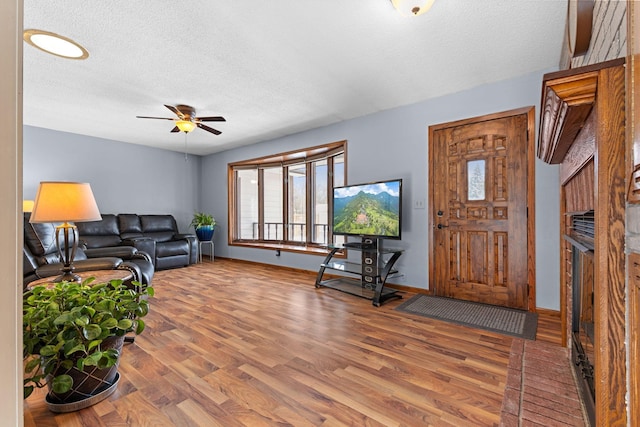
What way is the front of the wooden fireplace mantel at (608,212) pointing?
to the viewer's left

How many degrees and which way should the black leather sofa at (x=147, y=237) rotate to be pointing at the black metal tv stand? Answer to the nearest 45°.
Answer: approximately 45° to its left

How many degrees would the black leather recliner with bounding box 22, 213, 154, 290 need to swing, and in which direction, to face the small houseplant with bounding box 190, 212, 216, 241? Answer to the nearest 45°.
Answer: approximately 45° to its left

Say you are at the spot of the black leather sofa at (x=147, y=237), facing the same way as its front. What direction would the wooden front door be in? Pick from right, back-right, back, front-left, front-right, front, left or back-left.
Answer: front-left

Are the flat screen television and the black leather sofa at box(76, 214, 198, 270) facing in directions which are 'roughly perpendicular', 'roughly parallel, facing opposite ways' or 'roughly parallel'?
roughly perpendicular

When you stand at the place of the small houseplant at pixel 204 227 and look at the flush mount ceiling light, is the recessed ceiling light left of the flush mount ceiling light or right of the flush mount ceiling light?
right

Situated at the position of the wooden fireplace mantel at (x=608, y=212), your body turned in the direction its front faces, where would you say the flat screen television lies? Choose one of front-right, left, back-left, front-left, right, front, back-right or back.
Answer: front-right

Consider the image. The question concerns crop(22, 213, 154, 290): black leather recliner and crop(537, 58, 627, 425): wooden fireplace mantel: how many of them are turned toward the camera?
0

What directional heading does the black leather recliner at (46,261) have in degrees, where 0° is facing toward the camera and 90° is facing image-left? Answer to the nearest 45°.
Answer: approximately 270°

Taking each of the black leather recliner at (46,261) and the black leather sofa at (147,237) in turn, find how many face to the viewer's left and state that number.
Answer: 0
